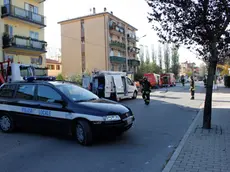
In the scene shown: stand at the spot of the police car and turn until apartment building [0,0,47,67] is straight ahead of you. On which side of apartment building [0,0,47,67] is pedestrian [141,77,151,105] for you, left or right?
right

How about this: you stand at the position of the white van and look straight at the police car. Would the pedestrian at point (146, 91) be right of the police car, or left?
left

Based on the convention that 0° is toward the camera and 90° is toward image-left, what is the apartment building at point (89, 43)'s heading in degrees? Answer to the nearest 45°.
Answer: approximately 315°

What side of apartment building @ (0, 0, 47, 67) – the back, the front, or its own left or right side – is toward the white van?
front

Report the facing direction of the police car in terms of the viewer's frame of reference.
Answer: facing the viewer and to the right of the viewer

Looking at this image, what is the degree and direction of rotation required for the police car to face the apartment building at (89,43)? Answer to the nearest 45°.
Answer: approximately 135° to its left

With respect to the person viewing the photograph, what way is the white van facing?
facing away from the viewer and to the right of the viewer

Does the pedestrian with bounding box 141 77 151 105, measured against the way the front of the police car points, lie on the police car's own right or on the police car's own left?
on the police car's own left

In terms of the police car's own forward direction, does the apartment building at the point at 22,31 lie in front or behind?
behind

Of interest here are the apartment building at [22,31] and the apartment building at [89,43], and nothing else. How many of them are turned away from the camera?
0
